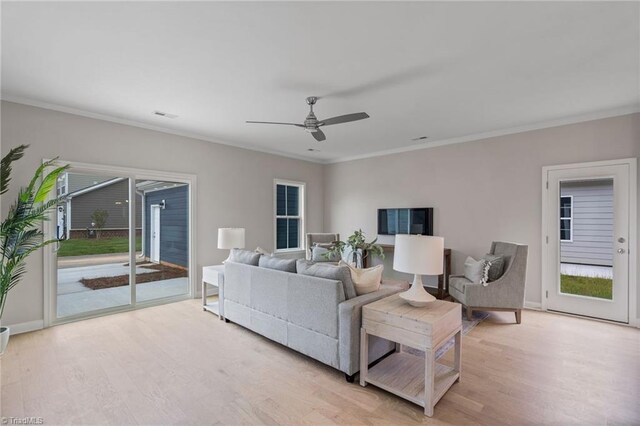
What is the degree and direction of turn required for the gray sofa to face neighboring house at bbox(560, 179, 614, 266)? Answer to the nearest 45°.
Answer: approximately 45° to its right

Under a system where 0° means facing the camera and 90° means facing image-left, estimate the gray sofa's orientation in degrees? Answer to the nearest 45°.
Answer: approximately 225°

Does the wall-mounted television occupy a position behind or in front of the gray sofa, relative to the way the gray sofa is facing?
in front

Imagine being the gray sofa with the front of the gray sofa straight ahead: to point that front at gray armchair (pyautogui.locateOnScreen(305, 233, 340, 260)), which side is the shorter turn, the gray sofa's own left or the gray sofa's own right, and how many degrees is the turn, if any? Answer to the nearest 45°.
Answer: approximately 45° to the gray sofa's own left

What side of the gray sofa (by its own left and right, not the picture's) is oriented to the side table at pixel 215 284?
left

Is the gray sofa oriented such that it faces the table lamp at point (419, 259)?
no

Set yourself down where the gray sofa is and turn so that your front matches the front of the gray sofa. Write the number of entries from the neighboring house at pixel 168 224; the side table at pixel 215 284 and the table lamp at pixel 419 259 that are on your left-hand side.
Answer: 2

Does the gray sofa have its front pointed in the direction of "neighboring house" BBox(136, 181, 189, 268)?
no

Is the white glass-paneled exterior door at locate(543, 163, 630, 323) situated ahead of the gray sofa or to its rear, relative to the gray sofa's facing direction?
ahead

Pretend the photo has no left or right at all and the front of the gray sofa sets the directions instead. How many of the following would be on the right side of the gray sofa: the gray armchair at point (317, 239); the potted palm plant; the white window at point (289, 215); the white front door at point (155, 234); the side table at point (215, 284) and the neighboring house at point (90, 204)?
0

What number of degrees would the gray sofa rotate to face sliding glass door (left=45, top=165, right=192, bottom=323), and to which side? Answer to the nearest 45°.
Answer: approximately 90° to its left

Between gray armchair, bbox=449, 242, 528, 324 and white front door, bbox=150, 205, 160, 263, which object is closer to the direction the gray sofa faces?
the gray armchair

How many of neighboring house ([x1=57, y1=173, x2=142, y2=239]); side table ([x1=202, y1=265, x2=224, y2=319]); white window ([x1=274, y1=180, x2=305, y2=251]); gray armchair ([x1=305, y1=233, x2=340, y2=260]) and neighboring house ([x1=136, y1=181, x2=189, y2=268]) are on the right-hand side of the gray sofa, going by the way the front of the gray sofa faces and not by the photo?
0

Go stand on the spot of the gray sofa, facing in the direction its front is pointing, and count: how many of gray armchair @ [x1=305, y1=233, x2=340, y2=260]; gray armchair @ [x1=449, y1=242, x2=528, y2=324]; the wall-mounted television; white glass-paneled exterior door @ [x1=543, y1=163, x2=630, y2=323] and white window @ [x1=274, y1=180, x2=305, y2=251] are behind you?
0

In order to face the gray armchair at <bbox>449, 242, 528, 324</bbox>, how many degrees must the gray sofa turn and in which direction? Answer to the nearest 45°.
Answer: approximately 45° to its right

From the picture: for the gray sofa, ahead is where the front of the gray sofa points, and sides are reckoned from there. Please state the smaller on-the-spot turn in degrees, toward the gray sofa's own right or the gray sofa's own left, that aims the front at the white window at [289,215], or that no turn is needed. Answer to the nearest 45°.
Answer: approximately 45° to the gray sofa's own left

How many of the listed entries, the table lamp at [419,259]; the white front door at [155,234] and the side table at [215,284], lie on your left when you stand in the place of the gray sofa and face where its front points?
2

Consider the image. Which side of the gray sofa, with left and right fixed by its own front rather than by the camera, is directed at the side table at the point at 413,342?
right

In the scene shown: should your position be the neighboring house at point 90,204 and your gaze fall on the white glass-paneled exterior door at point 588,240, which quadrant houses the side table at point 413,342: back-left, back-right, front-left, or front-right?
front-right

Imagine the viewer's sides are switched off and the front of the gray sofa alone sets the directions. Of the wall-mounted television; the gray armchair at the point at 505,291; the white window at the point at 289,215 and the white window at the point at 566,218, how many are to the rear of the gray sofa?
0

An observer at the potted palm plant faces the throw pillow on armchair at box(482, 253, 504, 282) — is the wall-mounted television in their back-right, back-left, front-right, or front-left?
front-left
